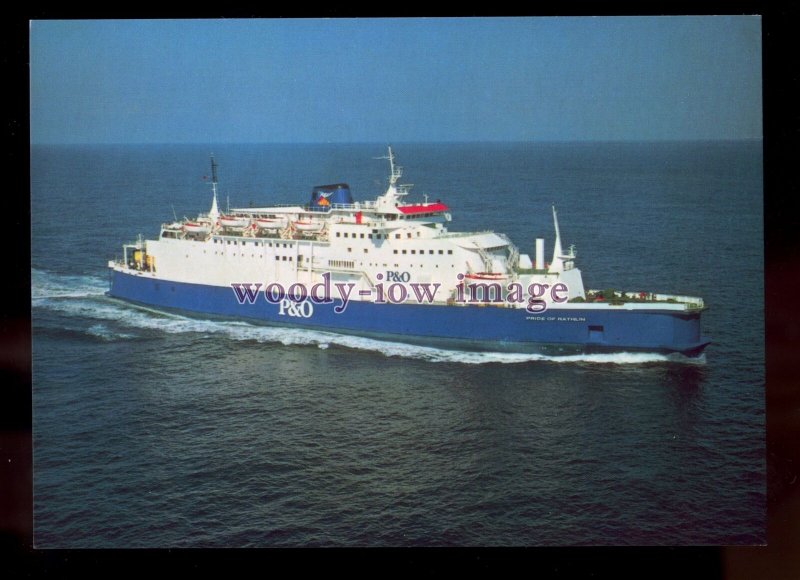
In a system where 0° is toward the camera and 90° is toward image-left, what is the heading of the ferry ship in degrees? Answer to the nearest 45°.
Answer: approximately 315°
